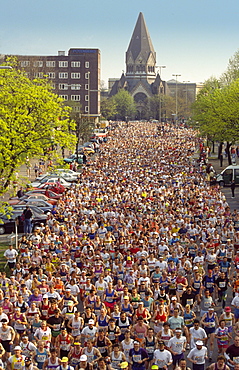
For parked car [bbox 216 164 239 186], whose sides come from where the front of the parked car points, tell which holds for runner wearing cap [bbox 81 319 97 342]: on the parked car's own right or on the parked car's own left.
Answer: on the parked car's own left

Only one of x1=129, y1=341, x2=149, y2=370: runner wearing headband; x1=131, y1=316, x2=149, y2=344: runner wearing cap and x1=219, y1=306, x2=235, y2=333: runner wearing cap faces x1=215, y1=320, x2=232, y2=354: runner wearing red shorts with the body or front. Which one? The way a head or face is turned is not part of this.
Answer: x1=219, y1=306, x2=235, y2=333: runner wearing cap

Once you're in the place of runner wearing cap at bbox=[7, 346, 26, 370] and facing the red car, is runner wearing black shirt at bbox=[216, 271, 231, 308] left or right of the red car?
right

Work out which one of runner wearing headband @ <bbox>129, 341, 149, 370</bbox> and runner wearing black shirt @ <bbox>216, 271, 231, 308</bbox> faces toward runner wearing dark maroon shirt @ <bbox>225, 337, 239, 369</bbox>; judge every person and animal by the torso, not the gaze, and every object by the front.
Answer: runner wearing black shirt @ <bbox>216, 271, 231, 308</bbox>

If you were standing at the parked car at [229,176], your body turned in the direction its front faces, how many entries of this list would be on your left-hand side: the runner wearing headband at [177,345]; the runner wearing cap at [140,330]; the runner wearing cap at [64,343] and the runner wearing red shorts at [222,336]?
4

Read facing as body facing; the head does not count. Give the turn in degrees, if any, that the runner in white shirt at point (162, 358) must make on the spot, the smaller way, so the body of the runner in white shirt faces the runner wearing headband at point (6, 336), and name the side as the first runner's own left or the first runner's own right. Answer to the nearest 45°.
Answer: approximately 90° to the first runner's own right

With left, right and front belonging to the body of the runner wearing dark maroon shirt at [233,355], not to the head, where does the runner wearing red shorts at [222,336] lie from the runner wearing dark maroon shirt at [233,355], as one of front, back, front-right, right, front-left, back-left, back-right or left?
back
